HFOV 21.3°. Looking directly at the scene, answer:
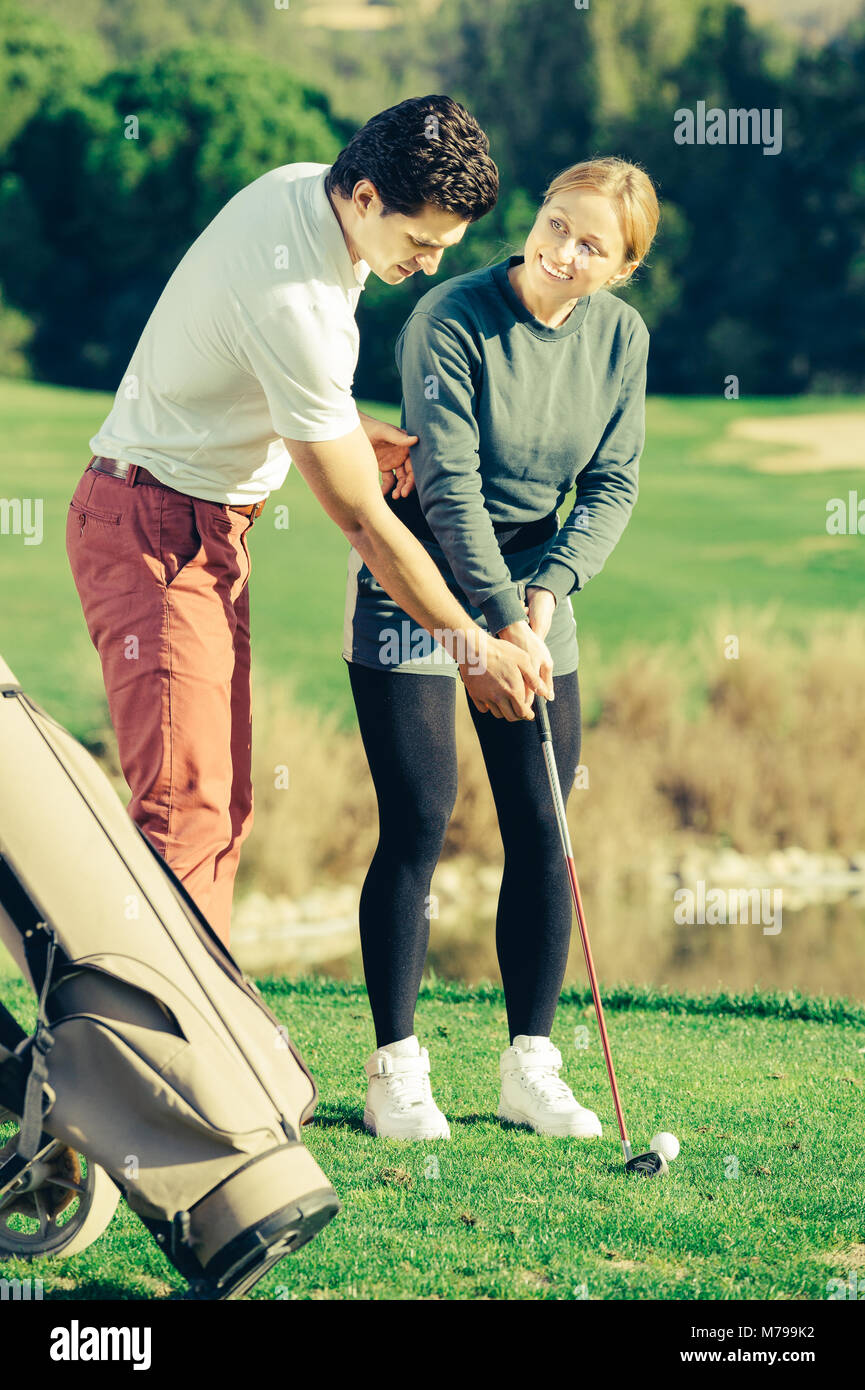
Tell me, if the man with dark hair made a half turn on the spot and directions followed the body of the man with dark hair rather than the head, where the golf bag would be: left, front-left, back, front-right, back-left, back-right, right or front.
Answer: left

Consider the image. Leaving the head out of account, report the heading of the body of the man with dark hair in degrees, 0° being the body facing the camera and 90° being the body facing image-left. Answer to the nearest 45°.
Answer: approximately 270°

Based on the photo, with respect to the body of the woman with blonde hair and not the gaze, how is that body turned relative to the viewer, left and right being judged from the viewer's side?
facing the viewer and to the right of the viewer

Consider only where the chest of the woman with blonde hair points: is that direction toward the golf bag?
no

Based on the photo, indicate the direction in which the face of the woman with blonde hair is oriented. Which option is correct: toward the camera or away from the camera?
toward the camera

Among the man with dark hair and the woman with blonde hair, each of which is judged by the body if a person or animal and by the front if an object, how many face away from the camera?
0

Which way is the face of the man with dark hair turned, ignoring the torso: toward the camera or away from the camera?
toward the camera
